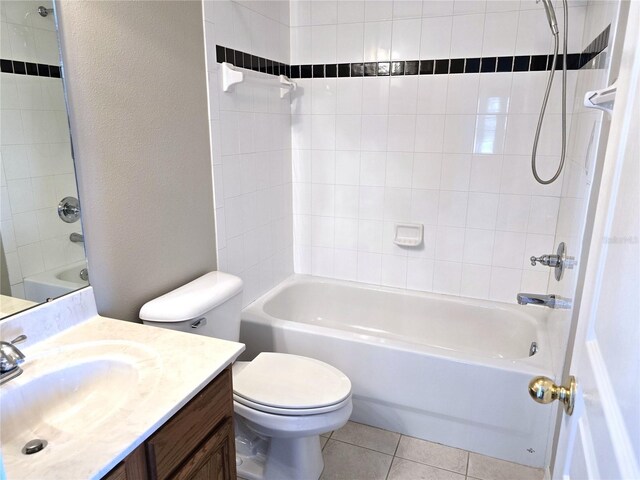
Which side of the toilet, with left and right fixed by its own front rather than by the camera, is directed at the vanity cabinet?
right

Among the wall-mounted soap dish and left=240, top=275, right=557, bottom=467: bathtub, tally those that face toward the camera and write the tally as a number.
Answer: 2

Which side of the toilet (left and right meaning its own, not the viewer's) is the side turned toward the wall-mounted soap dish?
left

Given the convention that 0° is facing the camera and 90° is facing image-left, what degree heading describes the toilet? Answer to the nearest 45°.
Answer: approximately 315°

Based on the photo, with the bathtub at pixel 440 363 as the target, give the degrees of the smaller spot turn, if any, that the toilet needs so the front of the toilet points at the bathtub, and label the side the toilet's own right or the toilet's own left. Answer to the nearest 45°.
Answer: approximately 45° to the toilet's own left

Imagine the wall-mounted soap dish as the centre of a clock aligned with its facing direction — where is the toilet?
The toilet is roughly at 1 o'clock from the wall-mounted soap dish.

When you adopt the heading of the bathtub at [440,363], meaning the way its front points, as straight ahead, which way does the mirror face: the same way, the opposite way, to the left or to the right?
to the left

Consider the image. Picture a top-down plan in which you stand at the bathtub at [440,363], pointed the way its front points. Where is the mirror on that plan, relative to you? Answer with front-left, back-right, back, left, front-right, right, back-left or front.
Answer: front-right

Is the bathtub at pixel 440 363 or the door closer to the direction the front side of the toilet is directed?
the door

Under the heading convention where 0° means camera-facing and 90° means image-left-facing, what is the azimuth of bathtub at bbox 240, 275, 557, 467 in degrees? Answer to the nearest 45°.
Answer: approximately 0°
